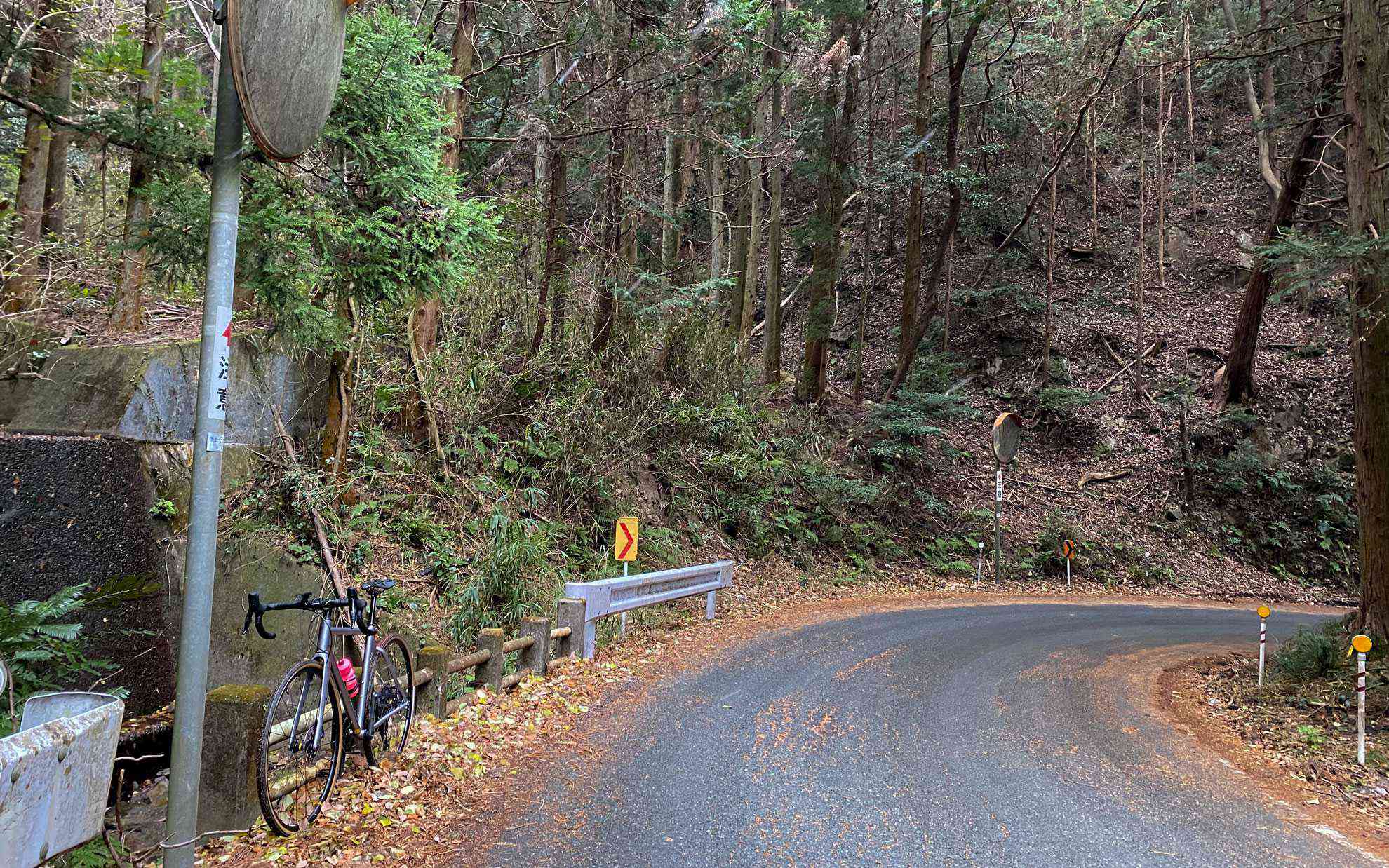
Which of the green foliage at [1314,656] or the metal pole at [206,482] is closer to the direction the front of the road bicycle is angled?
the metal pole

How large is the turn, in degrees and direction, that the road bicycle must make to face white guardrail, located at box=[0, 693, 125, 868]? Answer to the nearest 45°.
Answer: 0° — it already faces it

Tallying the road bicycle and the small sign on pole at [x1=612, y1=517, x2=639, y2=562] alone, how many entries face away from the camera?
0

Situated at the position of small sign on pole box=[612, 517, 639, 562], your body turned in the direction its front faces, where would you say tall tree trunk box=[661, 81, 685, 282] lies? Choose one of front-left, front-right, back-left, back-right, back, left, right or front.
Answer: back

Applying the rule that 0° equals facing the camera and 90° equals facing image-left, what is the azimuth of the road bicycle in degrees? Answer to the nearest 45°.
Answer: approximately 45°

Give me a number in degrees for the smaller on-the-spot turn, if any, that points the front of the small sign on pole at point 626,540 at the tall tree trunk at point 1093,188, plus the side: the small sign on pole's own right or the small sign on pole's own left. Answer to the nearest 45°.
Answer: approximately 135° to the small sign on pole's own left

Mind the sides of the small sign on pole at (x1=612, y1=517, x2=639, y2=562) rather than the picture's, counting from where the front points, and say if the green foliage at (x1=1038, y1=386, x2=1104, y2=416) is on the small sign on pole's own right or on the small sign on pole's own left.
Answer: on the small sign on pole's own left

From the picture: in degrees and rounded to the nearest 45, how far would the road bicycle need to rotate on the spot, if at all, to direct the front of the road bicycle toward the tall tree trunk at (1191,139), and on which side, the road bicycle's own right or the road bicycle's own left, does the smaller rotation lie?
approximately 180°

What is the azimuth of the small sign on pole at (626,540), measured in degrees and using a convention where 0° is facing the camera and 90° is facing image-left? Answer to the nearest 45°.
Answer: approximately 0°

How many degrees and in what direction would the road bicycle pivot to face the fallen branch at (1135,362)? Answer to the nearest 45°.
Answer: approximately 180°
